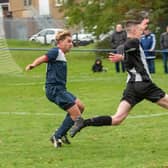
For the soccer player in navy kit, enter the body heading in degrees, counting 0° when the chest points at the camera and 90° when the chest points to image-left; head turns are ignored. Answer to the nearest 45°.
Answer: approximately 270°

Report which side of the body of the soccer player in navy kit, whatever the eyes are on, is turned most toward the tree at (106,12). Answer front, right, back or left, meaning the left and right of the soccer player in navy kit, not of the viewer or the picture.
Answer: left
